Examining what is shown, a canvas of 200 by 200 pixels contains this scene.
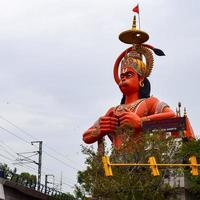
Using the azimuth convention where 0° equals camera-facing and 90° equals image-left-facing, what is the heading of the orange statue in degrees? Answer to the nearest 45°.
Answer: approximately 45°
